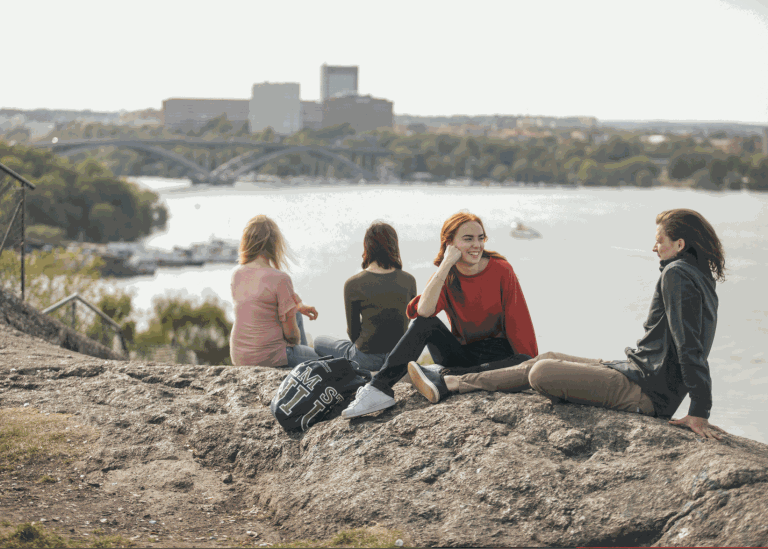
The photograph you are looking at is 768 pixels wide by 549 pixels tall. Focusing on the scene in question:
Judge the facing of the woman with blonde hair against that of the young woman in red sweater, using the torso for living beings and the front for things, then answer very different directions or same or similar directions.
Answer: very different directions

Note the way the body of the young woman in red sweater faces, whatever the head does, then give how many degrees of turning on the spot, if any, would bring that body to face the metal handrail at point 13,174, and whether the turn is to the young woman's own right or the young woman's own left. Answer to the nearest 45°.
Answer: approximately 90° to the young woman's own right

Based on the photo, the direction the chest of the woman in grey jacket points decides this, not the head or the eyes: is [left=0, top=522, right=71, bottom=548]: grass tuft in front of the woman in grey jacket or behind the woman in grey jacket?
in front

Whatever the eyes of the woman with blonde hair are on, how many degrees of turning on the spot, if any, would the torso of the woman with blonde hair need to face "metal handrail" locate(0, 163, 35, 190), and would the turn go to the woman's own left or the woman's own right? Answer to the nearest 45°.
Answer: approximately 90° to the woman's own left

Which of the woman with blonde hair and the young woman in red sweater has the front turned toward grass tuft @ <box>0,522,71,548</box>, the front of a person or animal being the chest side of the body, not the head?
the young woman in red sweater

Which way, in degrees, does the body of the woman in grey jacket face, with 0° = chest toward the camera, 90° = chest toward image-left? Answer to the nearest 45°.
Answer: approximately 90°

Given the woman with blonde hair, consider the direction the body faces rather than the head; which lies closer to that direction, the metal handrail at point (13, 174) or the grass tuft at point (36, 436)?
the metal handrail

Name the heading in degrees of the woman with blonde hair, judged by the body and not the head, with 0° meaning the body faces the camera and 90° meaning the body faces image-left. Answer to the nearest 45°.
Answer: approximately 225°

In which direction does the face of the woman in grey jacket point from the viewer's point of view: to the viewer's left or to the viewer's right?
to the viewer's left

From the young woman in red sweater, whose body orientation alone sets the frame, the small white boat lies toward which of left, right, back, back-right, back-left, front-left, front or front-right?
back-right

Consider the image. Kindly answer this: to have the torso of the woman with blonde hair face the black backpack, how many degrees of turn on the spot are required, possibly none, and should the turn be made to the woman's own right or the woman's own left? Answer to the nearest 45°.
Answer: approximately 135° to the woman's own right

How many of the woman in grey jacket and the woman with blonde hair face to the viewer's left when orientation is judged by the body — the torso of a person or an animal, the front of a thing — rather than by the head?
1

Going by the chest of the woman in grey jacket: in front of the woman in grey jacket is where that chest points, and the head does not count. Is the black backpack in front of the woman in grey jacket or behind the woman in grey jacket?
in front

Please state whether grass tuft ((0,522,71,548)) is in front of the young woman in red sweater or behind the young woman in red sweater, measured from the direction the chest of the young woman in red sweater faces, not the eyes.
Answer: in front
